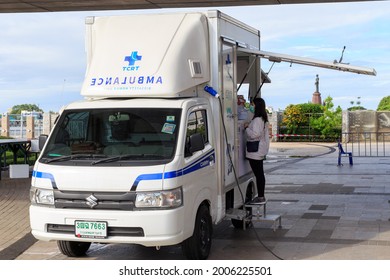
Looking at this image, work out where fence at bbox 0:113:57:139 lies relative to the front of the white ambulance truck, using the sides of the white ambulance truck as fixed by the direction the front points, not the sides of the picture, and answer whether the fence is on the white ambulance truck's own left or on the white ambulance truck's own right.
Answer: on the white ambulance truck's own right

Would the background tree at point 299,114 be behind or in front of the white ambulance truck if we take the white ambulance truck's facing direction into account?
behind

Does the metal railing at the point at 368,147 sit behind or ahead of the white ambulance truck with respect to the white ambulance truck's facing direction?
behind

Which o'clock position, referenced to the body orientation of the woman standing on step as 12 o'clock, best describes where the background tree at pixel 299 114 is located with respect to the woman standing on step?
The background tree is roughly at 3 o'clock from the woman standing on step.

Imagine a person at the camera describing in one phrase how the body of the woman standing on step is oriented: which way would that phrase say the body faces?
to the viewer's left

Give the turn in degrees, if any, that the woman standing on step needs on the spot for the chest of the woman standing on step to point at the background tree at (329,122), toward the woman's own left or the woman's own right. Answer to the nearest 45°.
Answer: approximately 90° to the woman's own right

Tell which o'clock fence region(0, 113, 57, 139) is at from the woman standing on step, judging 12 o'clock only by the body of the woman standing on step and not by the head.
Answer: The fence is roughly at 2 o'clock from the woman standing on step.

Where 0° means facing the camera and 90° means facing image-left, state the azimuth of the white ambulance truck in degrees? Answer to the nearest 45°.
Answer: approximately 45°

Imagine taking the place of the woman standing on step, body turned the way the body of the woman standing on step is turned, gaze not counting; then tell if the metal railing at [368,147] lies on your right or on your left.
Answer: on your right
